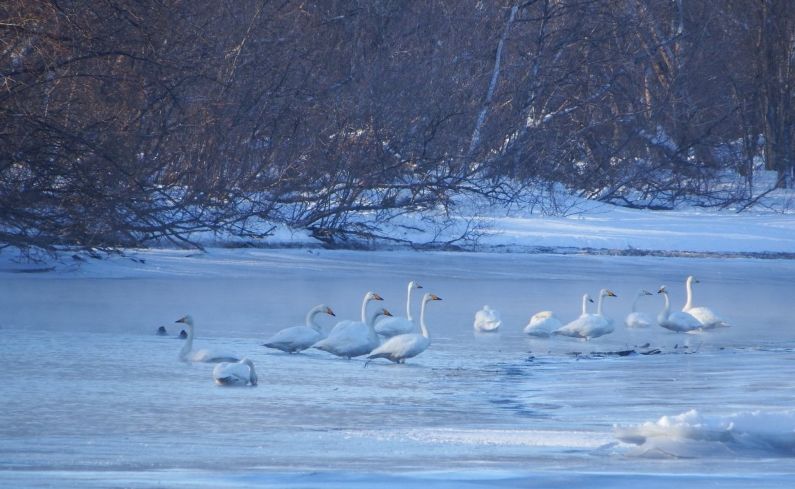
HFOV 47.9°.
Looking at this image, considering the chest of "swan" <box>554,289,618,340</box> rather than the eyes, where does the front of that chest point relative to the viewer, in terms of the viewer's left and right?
facing to the right of the viewer

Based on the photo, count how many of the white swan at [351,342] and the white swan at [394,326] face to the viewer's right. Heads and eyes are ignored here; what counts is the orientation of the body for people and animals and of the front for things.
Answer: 2

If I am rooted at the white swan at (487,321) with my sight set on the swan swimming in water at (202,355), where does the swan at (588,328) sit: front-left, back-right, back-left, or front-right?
back-left

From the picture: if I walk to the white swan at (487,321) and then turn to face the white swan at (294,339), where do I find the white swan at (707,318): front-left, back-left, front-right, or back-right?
back-left

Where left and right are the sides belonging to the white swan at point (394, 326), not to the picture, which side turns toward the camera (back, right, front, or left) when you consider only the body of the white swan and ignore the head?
right

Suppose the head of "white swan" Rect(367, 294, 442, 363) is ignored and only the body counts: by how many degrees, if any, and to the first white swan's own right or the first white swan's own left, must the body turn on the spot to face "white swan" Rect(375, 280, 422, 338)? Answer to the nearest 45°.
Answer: approximately 90° to the first white swan's own left

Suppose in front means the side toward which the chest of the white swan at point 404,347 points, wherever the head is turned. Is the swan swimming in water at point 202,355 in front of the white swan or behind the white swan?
behind

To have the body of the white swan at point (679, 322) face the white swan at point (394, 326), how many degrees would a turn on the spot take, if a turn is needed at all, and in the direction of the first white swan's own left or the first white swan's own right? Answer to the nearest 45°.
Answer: approximately 45° to the first white swan's own left
